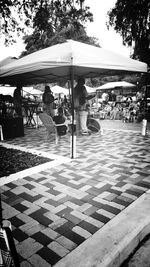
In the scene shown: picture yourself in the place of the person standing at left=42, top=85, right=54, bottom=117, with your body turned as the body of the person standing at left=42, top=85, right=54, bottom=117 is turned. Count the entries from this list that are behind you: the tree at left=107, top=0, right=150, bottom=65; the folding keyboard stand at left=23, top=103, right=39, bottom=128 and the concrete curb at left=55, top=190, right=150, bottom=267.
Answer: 1

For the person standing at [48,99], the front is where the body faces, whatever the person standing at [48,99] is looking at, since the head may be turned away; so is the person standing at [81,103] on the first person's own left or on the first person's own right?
on the first person's own right

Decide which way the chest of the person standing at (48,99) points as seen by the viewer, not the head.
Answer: away from the camera

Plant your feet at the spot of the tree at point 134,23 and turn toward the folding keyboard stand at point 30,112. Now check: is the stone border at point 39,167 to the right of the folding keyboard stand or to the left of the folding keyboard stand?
left

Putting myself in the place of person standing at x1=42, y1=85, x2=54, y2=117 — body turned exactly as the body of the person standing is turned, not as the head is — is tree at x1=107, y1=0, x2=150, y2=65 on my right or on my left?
on my right

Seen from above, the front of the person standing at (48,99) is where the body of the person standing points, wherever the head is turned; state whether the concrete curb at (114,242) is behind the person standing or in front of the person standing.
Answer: behind

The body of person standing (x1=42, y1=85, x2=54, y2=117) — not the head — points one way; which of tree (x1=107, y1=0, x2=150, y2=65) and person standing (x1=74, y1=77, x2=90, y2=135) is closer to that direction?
the tree

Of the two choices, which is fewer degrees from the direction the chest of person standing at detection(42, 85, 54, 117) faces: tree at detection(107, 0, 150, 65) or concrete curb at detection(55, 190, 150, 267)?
the tree

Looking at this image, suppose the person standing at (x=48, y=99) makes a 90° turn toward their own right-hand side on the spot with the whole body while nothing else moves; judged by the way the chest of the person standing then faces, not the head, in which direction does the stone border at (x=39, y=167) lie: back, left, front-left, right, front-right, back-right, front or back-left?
right
